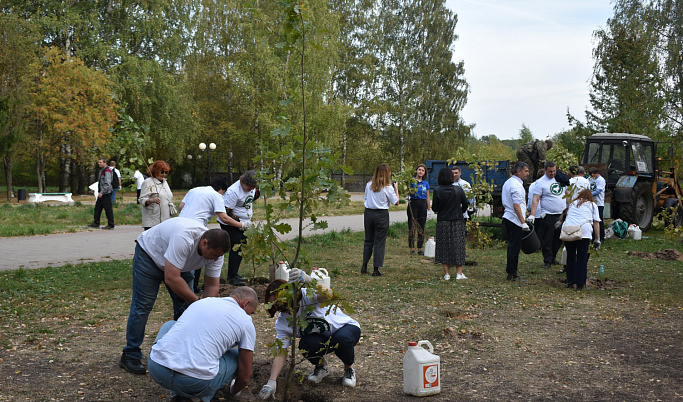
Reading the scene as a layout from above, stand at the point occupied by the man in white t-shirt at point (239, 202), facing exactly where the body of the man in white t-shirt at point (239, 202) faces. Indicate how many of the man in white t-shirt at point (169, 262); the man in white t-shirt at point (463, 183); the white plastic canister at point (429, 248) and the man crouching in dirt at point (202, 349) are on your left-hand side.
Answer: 2

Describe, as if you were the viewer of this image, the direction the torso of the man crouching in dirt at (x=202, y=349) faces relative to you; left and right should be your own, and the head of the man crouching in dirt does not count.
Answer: facing away from the viewer and to the right of the viewer

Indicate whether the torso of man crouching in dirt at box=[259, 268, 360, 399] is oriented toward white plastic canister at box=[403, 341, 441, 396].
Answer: no

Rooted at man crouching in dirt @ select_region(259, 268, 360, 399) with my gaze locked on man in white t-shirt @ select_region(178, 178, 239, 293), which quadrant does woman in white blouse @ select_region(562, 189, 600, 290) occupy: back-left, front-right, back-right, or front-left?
front-right

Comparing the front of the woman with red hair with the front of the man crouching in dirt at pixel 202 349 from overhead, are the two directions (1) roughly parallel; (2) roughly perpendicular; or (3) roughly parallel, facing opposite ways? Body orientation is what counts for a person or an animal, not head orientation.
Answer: roughly perpendicular

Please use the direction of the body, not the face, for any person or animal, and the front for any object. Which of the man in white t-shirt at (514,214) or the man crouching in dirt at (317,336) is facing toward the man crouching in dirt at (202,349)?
the man crouching in dirt at (317,336)

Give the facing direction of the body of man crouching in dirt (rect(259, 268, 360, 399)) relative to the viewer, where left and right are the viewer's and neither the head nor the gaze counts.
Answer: facing the viewer and to the left of the viewer

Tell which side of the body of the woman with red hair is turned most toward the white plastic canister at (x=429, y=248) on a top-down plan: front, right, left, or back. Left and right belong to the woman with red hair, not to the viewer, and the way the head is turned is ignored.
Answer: left

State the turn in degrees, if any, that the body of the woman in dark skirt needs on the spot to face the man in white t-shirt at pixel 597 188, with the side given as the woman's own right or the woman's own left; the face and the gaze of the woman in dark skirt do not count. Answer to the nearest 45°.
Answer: approximately 45° to the woman's own right

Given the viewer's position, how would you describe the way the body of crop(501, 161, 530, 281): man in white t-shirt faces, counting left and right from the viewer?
facing to the right of the viewer

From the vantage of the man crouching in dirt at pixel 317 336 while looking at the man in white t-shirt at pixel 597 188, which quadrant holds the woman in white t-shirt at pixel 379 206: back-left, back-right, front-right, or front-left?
front-left

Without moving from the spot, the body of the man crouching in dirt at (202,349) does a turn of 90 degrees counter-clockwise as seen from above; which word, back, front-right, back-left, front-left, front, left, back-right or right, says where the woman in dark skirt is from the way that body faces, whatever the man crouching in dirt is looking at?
right

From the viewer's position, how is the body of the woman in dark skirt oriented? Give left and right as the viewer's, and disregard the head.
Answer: facing away from the viewer

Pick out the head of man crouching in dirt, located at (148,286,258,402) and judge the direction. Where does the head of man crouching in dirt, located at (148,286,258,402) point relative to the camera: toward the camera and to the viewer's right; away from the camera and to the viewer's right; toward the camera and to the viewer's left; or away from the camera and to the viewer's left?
away from the camera and to the viewer's right

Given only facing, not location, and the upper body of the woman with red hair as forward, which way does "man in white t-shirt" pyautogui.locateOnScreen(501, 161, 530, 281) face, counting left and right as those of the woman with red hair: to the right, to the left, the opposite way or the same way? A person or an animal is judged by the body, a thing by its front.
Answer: the same way
